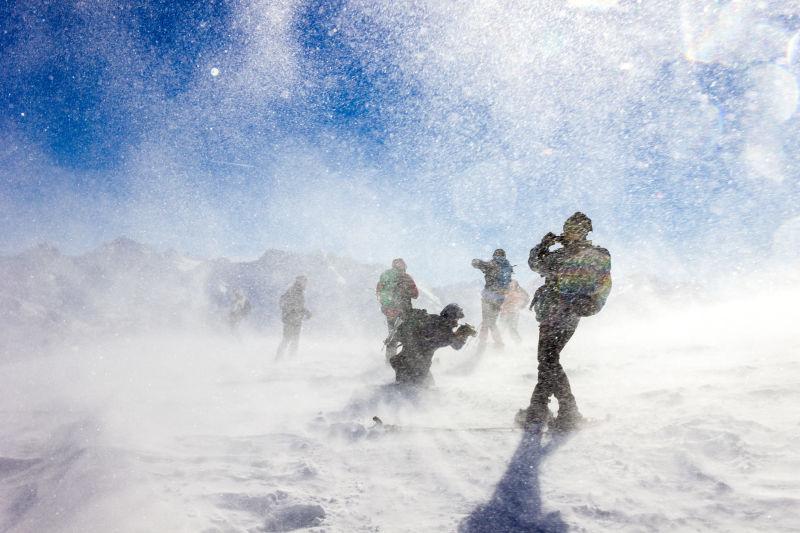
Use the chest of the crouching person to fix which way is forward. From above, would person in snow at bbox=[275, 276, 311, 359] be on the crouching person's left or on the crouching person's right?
on the crouching person's left

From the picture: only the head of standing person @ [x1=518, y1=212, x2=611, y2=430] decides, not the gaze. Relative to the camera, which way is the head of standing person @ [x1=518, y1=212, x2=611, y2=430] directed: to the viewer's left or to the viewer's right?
to the viewer's left

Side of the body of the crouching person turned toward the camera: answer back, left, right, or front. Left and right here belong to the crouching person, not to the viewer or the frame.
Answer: right

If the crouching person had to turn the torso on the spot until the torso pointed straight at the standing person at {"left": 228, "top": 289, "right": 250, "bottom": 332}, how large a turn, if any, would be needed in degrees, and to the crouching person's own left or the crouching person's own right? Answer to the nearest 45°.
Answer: approximately 135° to the crouching person's own left
